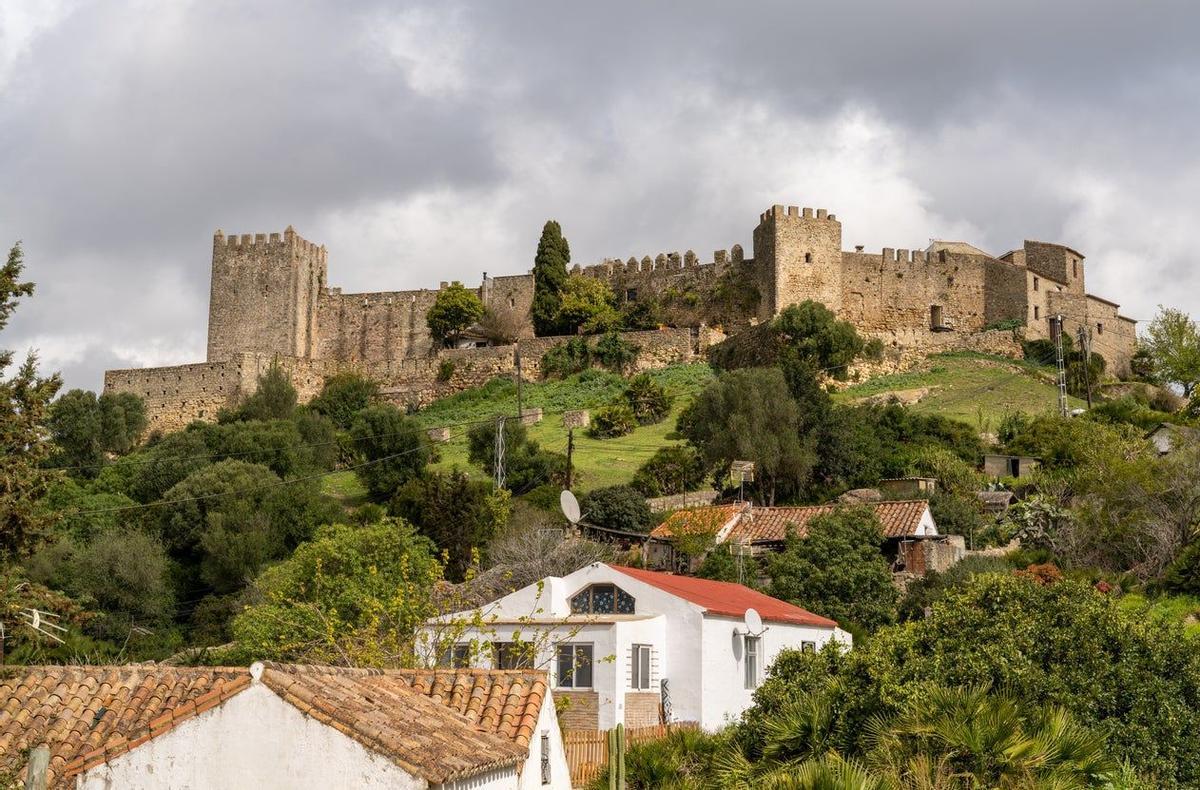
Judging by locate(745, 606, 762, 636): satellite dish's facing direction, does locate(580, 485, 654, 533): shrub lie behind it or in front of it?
behind

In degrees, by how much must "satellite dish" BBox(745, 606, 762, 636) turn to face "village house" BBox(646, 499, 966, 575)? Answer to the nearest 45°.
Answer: approximately 135° to its left

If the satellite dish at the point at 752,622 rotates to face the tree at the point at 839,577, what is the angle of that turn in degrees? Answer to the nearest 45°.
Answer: approximately 135° to its left

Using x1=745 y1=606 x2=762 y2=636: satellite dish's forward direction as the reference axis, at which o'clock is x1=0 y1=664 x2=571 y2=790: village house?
The village house is roughly at 2 o'clock from the satellite dish.

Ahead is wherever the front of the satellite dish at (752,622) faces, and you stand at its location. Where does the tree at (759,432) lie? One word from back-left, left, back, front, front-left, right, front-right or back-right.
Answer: back-left
